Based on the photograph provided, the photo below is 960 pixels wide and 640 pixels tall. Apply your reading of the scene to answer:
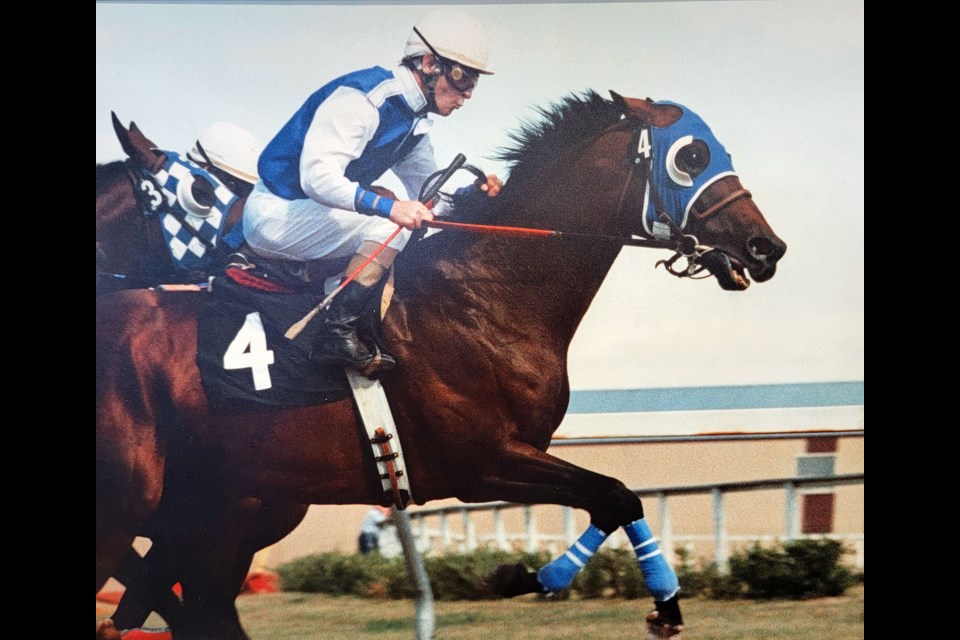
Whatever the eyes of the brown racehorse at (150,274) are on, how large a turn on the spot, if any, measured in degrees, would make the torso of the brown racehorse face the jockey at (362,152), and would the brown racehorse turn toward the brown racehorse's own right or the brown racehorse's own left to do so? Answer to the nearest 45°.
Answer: approximately 45° to the brown racehorse's own right

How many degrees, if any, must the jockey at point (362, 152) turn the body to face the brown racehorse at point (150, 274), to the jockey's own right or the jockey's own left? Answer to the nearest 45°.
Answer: approximately 135° to the jockey's own left

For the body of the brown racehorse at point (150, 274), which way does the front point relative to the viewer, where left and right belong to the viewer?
facing to the right of the viewer

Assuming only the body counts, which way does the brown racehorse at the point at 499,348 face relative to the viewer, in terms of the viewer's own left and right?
facing to the right of the viewer

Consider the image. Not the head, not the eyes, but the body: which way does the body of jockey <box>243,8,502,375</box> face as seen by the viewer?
to the viewer's right

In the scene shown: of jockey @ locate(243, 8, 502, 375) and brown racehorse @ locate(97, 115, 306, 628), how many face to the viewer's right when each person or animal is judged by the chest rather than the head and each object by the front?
2
